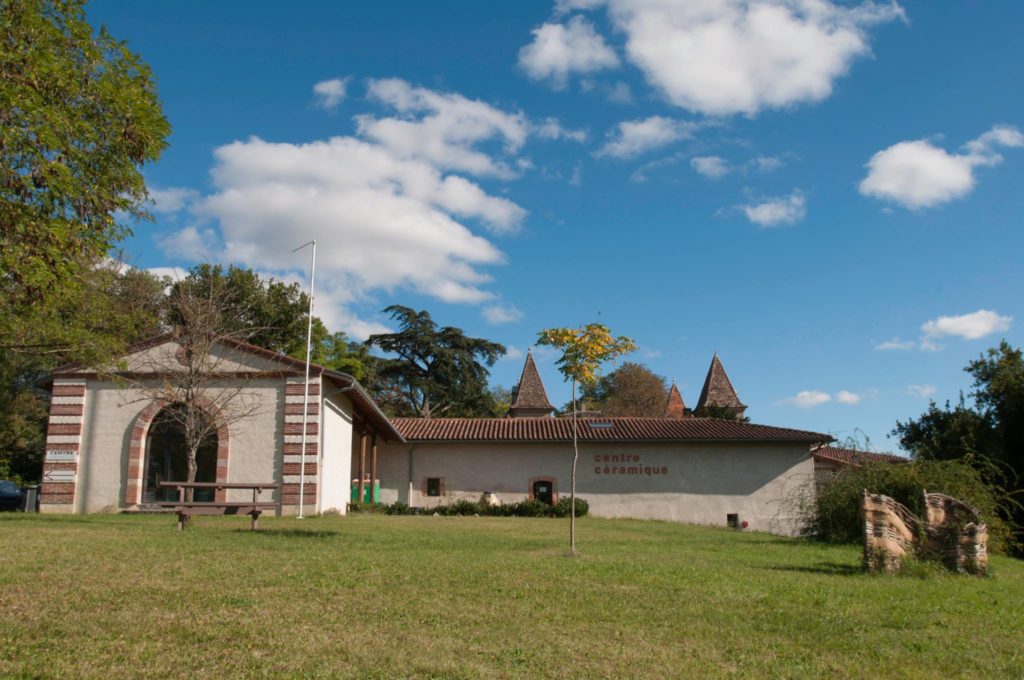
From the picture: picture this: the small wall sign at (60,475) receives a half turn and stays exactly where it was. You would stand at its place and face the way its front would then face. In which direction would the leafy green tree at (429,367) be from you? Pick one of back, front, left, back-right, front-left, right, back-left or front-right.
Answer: front-right

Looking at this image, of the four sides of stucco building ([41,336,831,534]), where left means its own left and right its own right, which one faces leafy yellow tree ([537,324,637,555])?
front

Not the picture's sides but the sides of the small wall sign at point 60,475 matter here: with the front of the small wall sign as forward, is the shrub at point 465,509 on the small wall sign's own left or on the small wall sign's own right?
on the small wall sign's own left

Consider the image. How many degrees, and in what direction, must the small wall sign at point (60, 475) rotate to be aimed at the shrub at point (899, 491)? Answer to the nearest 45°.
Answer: approximately 45° to its left

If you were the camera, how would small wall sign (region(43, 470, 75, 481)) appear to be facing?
facing the viewer

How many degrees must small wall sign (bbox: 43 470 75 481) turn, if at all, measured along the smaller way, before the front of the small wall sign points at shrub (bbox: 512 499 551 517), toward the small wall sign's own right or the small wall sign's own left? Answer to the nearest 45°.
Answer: approximately 90° to the small wall sign's own left

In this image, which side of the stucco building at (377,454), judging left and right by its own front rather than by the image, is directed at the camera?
front

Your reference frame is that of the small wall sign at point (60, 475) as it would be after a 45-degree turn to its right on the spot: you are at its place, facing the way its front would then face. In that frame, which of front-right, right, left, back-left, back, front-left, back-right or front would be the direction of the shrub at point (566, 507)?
back-left

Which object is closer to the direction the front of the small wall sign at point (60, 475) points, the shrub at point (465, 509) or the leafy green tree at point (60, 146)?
the leafy green tree

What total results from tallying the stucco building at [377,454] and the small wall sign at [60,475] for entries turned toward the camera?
2

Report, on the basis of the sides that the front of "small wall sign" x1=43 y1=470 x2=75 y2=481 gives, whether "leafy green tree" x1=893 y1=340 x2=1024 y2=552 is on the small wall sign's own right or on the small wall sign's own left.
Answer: on the small wall sign's own left

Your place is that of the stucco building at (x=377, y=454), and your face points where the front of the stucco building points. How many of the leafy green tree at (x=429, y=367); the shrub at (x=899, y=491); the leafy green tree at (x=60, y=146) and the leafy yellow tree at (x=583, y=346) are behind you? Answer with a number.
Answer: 1
